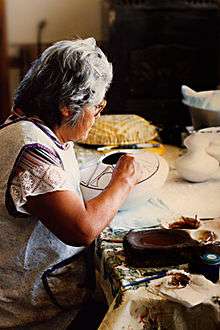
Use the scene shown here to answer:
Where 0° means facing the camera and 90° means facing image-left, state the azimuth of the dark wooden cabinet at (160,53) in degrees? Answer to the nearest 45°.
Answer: approximately 0°

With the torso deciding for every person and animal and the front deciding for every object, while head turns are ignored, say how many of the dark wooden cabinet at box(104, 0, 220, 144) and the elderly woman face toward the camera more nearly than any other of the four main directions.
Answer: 1

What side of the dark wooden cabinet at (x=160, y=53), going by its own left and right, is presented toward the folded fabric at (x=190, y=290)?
front

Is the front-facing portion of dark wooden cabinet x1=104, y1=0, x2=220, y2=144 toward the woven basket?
yes

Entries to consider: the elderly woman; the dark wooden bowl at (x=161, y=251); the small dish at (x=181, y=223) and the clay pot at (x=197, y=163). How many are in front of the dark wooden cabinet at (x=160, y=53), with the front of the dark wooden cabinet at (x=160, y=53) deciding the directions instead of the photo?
4

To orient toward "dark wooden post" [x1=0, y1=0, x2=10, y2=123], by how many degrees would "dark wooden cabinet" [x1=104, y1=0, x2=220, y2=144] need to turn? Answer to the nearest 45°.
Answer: approximately 90° to its right

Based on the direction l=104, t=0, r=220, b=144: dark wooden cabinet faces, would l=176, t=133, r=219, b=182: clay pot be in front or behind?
in front

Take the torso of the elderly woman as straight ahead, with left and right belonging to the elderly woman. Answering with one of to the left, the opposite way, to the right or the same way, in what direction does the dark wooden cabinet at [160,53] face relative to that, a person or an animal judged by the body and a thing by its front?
to the right

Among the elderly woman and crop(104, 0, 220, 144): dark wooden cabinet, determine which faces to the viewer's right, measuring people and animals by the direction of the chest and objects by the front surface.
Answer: the elderly woman

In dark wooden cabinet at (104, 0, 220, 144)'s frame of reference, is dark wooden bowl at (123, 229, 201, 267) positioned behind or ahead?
ahead

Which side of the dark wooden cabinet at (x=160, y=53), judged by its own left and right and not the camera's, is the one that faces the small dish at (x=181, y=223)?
front

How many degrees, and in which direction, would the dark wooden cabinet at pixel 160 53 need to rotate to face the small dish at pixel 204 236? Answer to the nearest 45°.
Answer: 0° — it already faces it

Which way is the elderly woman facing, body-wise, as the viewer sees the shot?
to the viewer's right
